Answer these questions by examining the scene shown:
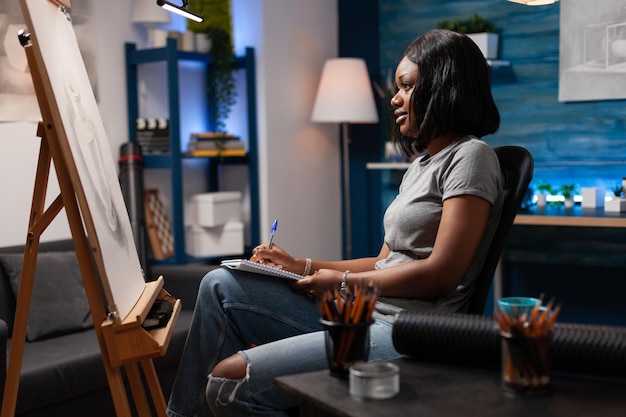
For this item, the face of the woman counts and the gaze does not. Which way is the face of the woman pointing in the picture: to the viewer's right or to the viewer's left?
to the viewer's left

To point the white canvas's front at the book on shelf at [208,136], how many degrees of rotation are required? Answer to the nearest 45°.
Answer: approximately 90° to its left

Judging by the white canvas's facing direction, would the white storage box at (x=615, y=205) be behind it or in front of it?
in front

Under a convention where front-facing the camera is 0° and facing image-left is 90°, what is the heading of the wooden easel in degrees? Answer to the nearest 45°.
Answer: approximately 270°

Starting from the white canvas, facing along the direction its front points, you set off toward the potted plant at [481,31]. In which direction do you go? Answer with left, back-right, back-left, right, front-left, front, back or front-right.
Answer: front-left

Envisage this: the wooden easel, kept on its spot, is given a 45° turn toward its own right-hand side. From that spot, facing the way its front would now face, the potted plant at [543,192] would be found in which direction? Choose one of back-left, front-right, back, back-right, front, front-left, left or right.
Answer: left

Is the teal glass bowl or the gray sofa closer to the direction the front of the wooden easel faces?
the teal glass bowl

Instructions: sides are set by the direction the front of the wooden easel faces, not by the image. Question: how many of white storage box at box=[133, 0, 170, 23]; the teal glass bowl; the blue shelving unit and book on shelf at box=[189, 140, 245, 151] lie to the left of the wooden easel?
3

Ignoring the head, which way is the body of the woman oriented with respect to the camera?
to the viewer's left

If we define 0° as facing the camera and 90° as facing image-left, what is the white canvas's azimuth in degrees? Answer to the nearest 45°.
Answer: approximately 270°

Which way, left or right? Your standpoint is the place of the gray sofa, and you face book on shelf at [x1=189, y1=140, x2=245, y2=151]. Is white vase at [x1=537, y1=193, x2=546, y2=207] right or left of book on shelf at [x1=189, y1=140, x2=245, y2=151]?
right

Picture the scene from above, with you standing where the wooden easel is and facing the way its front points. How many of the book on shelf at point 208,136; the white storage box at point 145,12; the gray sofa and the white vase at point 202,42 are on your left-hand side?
4

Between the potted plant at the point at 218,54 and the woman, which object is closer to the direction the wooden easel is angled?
the woman

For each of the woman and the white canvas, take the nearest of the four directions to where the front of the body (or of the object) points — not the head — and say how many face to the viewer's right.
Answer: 1

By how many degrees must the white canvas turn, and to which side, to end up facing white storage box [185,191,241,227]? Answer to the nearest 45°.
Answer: approximately 90° to its left
